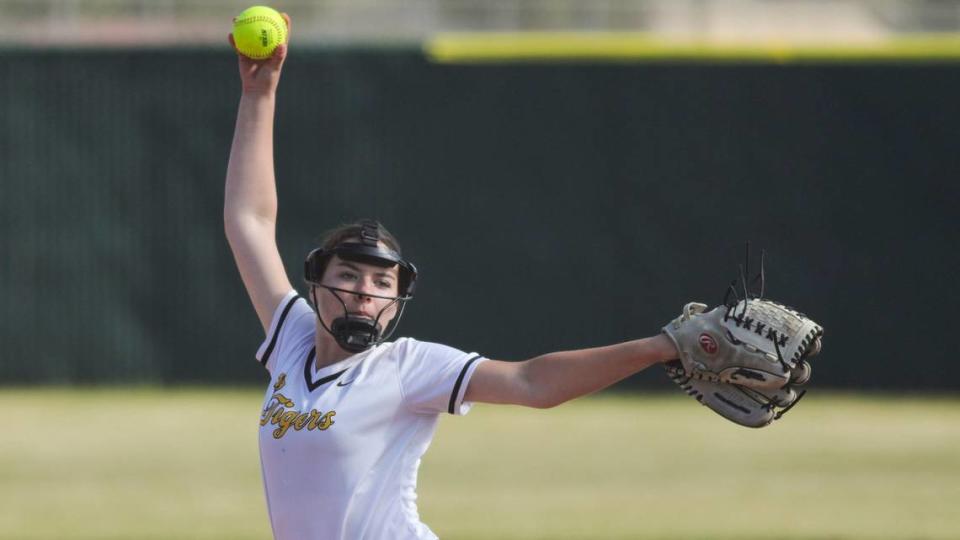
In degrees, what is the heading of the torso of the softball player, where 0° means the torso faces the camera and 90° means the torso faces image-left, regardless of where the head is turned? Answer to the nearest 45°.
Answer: approximately 45°
